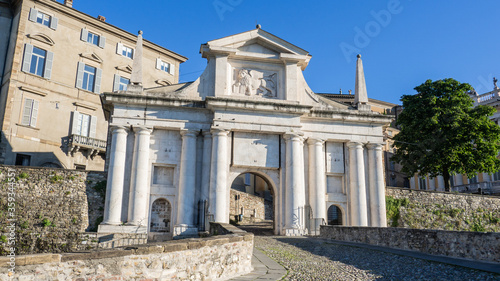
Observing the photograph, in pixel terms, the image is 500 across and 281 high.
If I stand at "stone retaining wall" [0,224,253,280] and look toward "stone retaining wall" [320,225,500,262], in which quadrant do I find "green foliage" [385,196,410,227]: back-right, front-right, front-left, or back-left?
front-left

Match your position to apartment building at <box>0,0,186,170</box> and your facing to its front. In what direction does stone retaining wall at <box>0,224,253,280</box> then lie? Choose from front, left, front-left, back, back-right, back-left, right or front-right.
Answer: front-right

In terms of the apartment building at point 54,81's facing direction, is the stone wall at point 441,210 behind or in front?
in front

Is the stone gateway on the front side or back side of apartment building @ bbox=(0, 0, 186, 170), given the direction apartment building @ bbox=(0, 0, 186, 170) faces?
on the front side

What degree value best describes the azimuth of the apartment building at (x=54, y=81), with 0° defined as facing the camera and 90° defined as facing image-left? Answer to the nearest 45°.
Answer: approximately 315°
